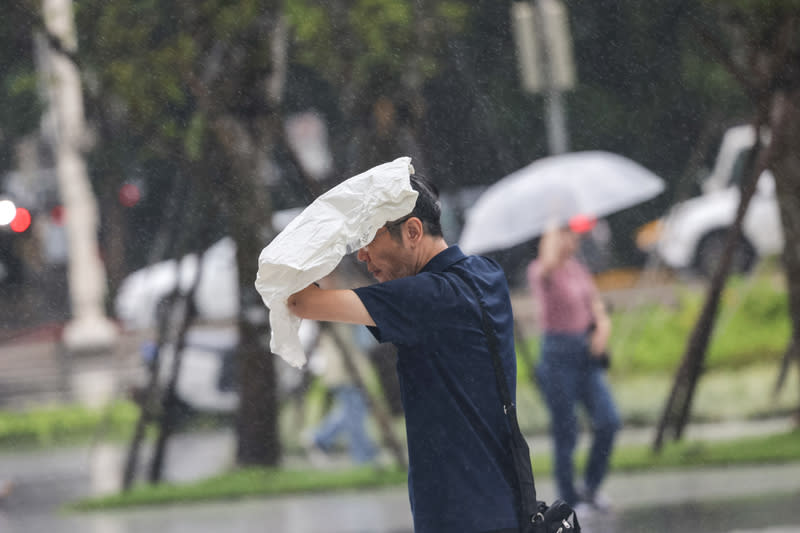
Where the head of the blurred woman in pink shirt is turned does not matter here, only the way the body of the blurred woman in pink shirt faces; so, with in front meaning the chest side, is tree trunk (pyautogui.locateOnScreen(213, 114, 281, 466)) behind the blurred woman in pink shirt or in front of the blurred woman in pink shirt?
behind

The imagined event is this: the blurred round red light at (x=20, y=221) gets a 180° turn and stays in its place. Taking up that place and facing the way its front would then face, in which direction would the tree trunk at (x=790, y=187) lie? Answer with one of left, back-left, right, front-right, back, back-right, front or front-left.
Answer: back-right

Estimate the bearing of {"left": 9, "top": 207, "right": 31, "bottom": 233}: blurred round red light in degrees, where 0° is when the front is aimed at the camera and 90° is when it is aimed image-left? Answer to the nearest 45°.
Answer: approximately 0°

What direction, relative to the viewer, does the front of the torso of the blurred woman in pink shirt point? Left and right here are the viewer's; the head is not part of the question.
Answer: facing the viewer and to the right of the viewer

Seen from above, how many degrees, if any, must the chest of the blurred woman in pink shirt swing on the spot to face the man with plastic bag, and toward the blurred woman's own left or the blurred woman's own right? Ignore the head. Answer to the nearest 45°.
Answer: approximately 45° to the blurred woman's own right

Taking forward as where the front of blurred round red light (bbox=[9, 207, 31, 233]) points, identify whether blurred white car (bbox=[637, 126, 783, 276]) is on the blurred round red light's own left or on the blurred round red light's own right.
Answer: on the blurred round red light's own left

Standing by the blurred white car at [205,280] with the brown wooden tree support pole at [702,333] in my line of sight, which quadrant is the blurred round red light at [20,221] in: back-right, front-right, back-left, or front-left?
back-left
